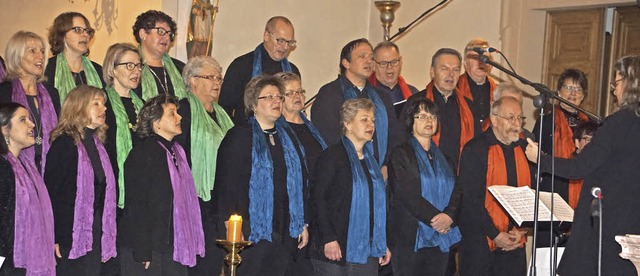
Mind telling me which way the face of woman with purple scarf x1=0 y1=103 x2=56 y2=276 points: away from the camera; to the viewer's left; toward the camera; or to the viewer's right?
to the viewer's right

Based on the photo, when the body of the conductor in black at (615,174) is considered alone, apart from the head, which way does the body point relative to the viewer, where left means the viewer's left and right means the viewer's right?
facing to the left of the viewer

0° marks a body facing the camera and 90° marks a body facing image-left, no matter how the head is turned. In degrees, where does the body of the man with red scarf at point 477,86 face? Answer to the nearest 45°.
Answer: approximately 315°

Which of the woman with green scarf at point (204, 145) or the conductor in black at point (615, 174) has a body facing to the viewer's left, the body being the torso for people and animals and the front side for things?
the conductor in black

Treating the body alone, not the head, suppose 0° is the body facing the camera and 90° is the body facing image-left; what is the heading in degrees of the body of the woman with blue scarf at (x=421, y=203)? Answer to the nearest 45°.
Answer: approximately 315°

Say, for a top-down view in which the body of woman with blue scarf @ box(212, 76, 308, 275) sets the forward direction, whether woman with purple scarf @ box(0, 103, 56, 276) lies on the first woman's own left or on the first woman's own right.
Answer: on the first woman's own right

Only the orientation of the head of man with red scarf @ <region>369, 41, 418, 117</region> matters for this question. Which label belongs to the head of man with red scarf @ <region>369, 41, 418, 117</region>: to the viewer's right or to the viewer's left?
to the viewer's right

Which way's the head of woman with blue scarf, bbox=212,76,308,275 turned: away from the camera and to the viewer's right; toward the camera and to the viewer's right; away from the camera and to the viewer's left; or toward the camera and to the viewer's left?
toward the camera and to the viewer's right
